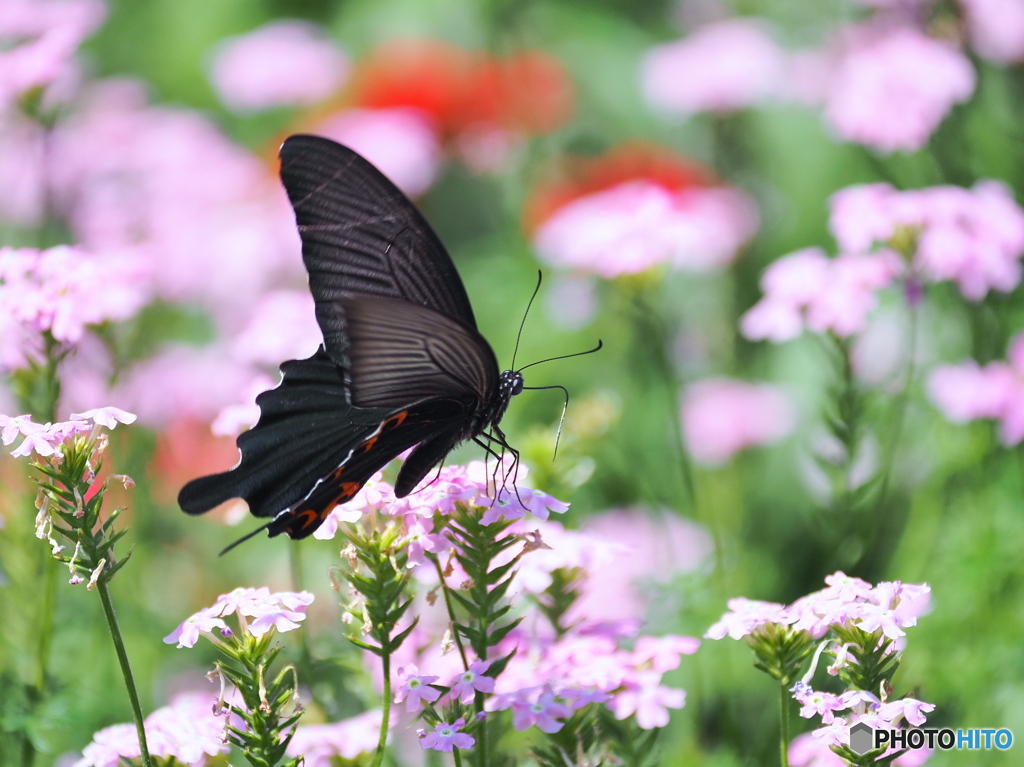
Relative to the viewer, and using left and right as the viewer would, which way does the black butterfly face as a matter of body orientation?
facing to the right of the viewer

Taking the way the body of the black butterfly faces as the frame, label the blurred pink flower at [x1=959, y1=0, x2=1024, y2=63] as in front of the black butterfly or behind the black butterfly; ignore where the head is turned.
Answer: in front
